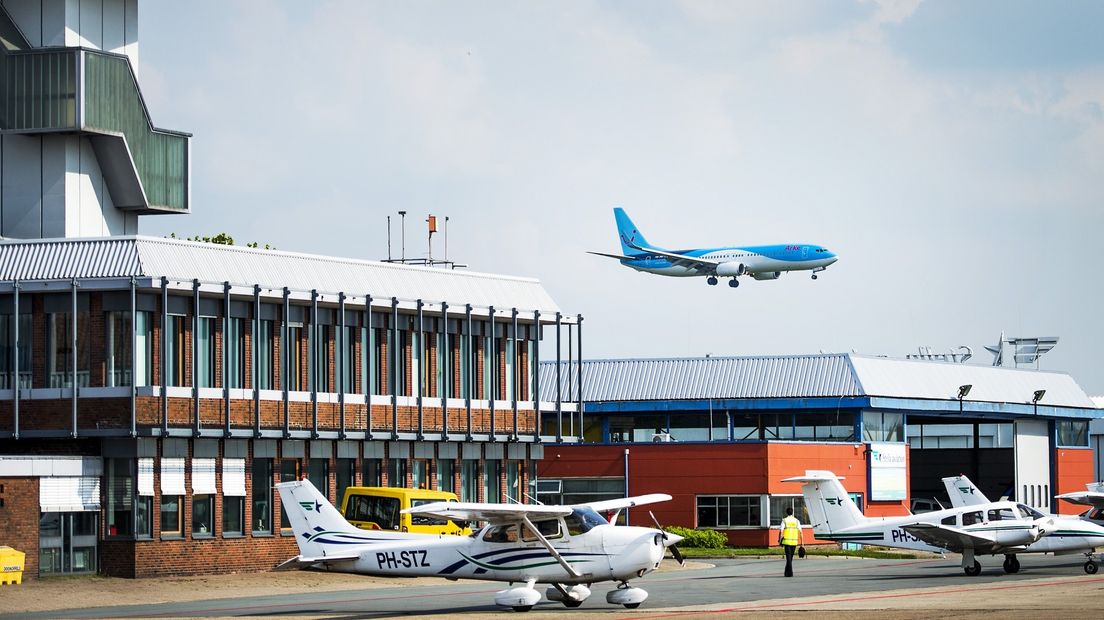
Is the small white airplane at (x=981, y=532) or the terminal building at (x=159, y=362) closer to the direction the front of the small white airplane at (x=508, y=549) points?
the small white airplane

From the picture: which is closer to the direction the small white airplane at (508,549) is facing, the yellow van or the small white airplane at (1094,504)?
the small white airplane

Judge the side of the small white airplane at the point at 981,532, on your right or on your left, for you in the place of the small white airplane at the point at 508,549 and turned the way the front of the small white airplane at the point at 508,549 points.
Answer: on your left

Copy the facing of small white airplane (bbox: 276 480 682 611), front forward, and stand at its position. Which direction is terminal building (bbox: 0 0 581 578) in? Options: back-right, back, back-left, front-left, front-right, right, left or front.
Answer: back

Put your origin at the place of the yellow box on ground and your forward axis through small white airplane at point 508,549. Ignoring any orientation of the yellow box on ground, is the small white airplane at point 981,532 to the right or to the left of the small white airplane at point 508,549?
left

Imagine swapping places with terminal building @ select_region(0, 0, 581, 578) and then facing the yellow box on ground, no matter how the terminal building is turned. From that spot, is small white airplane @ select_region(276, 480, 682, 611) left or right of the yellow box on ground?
left

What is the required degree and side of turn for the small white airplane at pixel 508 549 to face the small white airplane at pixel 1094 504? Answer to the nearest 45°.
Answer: approximately 90° to its left

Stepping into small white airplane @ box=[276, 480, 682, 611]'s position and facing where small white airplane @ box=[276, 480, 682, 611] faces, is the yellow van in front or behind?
behind

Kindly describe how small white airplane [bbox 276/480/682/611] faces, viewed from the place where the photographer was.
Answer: facing the viewer and to the right of the viewer

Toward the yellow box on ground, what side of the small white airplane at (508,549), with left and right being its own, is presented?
back

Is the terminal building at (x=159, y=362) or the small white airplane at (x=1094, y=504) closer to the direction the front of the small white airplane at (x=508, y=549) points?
the small white airplane

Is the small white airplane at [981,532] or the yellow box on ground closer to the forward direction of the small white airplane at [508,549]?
the small white airplane

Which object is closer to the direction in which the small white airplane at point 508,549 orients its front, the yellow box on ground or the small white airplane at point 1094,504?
the small white airplane
